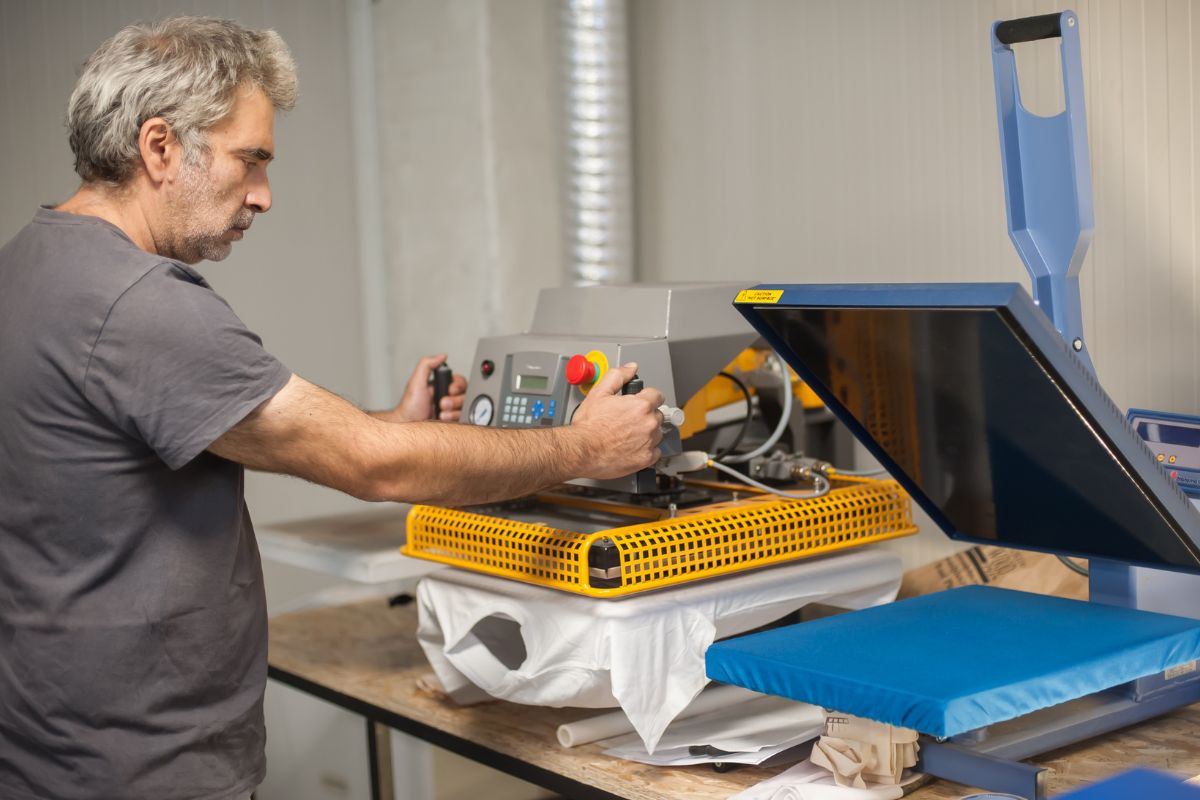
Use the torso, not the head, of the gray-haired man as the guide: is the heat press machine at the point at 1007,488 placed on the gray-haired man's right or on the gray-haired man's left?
on the gray-haired man's right

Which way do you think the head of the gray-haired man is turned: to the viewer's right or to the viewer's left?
to the viewer's right

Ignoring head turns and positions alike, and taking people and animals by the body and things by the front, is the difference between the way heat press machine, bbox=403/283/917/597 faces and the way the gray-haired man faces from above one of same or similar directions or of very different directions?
very different directions

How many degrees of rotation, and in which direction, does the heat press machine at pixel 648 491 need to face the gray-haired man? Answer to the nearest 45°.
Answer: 0° — it already faces them

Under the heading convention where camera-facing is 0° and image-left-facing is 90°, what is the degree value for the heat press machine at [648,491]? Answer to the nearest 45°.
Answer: approximately 45°

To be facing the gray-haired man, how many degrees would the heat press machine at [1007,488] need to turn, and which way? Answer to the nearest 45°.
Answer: approximately 45° to its right

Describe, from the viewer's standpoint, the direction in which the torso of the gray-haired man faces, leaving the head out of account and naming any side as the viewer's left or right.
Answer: facing away from the viewer and to the right of the viewer

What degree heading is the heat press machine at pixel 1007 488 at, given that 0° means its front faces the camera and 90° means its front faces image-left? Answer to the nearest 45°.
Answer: approximately 45°
